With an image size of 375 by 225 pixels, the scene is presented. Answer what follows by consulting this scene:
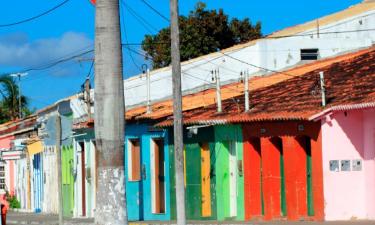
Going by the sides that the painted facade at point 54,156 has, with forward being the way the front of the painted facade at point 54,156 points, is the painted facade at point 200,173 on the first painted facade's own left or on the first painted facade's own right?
on the first painted facade's own left

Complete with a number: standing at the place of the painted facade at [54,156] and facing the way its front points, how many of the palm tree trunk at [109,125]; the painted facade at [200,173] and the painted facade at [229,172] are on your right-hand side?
0

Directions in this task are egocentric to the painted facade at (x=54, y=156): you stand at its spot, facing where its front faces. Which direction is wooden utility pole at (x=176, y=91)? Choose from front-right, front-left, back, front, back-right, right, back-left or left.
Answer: front-left

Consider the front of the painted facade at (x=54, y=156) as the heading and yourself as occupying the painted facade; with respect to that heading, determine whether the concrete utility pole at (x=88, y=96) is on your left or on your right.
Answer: on your left

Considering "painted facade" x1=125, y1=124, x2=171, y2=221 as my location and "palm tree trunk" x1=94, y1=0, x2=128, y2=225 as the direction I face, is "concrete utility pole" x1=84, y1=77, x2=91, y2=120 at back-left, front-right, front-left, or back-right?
back-right

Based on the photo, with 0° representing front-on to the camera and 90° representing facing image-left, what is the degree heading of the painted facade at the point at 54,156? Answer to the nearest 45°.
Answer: approximately 45°

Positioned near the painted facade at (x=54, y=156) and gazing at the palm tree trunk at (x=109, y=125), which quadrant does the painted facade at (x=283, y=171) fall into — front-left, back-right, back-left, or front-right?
front-left

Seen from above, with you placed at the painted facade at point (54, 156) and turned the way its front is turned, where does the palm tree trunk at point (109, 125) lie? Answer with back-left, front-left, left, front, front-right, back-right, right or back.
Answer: front-left
